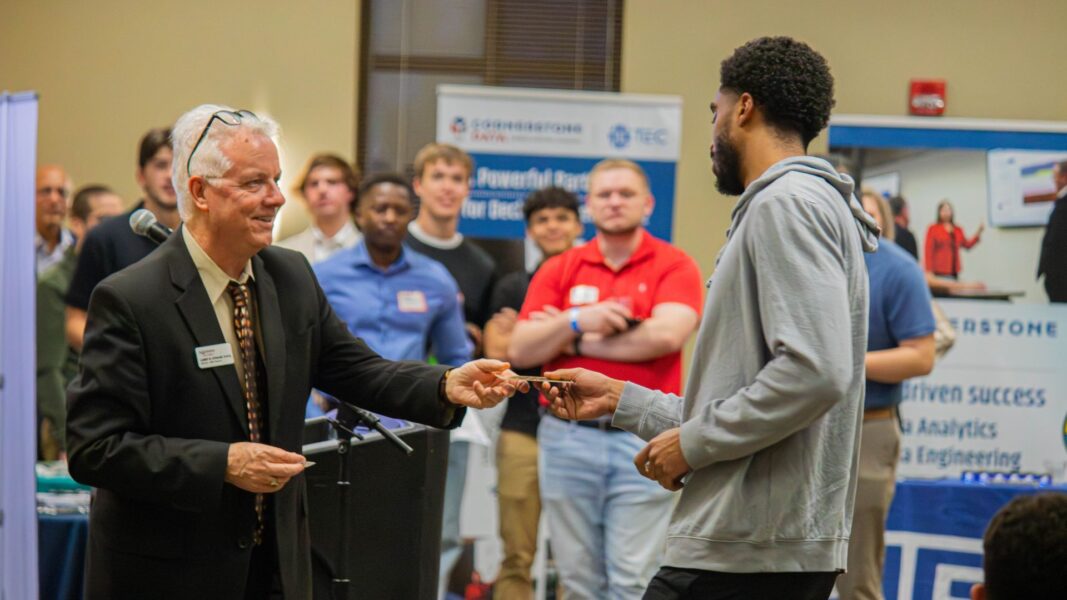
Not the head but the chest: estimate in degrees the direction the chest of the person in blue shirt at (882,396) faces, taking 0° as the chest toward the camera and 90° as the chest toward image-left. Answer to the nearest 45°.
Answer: approximately 45°

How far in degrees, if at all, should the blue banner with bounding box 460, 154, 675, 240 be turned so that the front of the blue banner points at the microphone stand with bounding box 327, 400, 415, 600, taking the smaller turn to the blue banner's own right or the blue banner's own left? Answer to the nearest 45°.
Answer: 0° — it already faces it

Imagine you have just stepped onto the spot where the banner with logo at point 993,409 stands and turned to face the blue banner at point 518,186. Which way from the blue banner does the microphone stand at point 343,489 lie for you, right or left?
left

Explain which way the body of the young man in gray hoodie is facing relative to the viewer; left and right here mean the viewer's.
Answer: facing to the left of the viewer

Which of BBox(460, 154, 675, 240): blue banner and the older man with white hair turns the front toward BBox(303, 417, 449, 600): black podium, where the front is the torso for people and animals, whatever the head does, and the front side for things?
the blue banner

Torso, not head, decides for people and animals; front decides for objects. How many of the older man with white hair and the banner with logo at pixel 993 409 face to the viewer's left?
0

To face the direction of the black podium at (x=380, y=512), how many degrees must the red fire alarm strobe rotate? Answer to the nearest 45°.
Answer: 0° — it already faces it

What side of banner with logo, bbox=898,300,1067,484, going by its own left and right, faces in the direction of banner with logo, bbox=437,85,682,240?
right

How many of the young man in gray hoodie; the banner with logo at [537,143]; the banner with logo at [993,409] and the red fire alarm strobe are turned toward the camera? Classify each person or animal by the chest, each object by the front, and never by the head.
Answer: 3

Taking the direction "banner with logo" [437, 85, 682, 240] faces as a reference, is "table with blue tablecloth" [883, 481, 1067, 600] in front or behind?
in front
